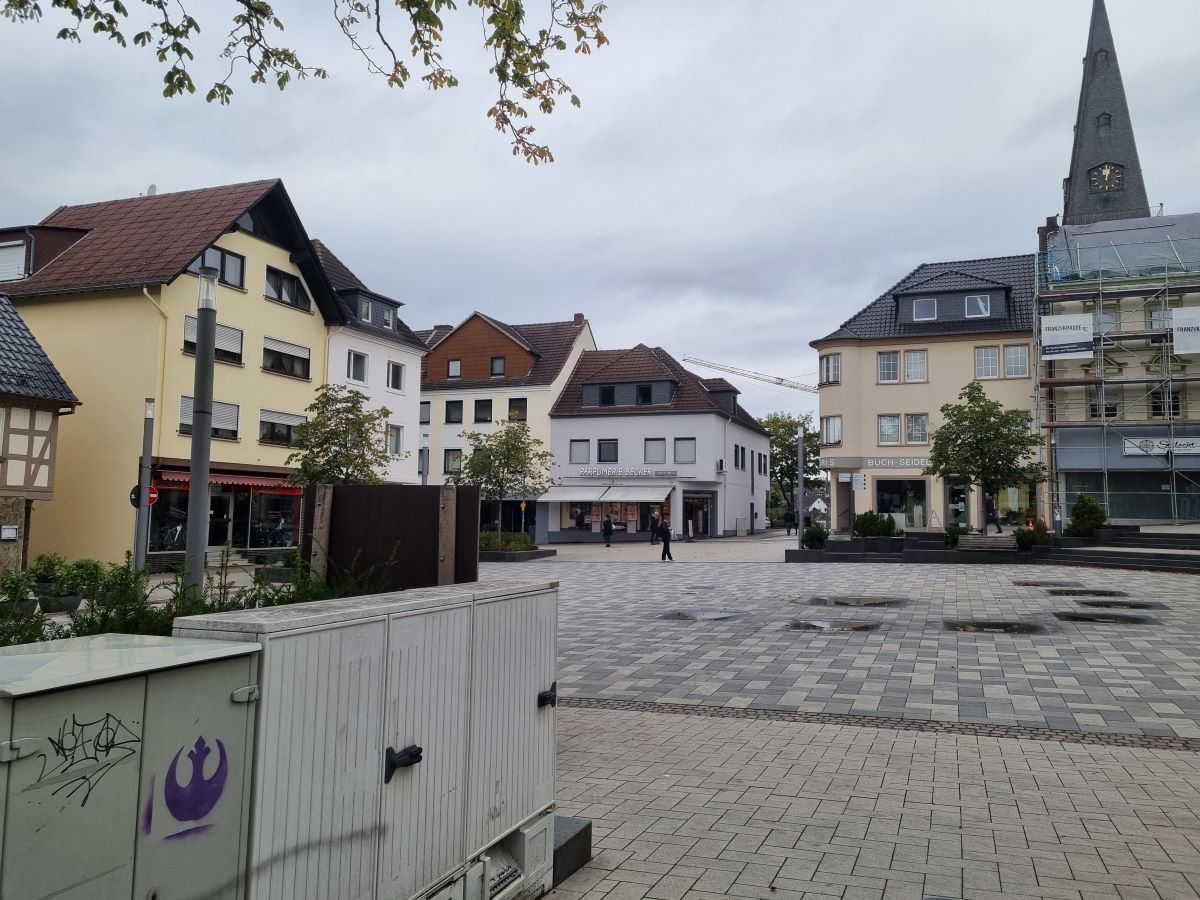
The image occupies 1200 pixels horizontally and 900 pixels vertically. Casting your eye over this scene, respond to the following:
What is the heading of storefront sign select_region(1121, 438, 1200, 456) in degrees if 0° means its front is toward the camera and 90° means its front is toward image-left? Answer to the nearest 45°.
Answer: approximately 0°

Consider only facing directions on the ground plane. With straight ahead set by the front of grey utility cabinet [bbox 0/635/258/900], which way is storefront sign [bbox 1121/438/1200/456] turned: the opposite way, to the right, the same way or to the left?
to the right

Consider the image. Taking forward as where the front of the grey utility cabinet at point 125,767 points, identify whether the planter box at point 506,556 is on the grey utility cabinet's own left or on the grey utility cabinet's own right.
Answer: on the grey utility cabinet's own left

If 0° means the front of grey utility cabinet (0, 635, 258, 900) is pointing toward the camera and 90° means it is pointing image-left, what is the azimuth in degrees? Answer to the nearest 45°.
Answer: approximately 315°

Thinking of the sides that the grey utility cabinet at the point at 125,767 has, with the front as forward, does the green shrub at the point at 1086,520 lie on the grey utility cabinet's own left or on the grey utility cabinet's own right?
on the grey utility cabinet's own left

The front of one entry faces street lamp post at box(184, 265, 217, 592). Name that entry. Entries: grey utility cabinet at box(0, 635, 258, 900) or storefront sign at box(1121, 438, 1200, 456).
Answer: the storefront sign

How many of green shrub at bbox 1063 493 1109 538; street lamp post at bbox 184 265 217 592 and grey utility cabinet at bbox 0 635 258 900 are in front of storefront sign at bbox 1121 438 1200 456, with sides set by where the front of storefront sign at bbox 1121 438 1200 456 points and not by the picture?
3

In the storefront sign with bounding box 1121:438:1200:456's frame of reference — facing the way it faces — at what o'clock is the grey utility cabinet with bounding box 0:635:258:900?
The grey utility cabinet is roughly at 12 o'clock from the storefront sign.
